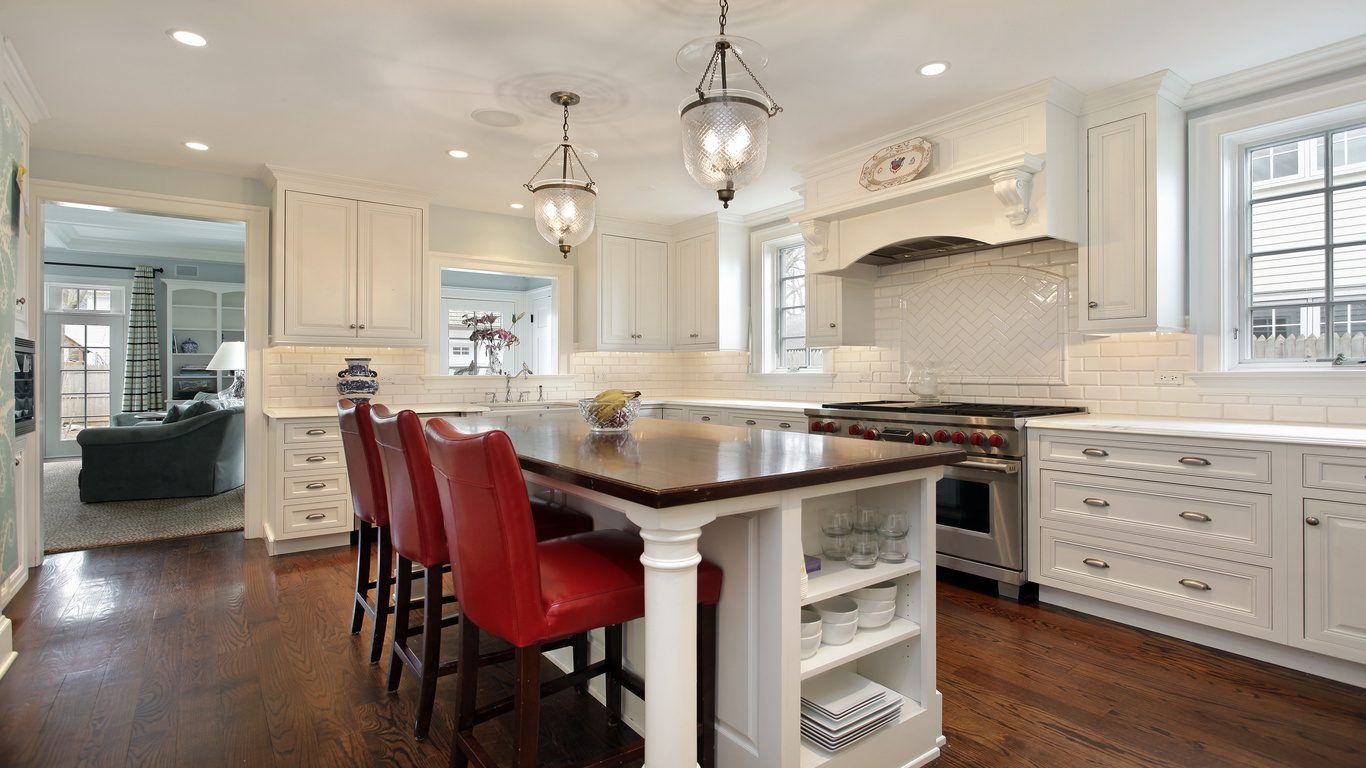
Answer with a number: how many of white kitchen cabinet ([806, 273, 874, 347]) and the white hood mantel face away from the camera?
0

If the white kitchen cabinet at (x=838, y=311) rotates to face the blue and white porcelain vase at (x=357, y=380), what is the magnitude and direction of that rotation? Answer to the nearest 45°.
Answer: approximately 45° to its right

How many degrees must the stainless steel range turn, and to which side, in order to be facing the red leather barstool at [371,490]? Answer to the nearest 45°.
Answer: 0° — it already faces it

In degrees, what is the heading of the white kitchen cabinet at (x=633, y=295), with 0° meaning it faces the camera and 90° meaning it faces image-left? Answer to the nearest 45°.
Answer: approximately 315°

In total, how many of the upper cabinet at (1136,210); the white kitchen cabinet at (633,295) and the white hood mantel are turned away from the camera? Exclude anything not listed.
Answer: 0

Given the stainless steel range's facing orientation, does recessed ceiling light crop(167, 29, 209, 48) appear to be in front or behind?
in front

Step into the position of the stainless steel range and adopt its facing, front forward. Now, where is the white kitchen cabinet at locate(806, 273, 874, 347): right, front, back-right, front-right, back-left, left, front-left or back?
right

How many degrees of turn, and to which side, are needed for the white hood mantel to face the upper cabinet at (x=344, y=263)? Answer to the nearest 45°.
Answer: approximately 45° to its right

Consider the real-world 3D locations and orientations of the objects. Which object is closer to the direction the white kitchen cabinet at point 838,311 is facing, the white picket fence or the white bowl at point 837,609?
the white bowl

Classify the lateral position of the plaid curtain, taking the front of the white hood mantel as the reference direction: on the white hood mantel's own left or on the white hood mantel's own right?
on the white hood mantel's own right

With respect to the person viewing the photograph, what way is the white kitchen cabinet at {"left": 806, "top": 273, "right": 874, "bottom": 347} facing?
facing the viewer and to the left of the viewer

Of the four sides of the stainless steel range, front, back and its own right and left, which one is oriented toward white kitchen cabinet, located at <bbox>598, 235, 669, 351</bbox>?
right

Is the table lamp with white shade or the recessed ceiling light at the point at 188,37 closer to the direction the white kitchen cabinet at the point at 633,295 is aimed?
the recessed ceiling light
